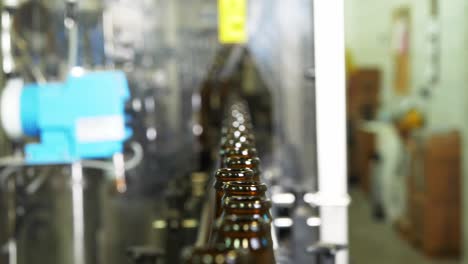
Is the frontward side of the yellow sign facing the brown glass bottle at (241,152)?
yes

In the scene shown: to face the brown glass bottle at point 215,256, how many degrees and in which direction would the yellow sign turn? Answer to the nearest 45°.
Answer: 0° — it already faces it

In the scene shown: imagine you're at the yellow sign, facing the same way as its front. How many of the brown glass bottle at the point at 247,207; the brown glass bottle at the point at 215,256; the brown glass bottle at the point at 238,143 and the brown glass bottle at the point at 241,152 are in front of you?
4

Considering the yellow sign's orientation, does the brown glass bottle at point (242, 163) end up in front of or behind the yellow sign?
in front

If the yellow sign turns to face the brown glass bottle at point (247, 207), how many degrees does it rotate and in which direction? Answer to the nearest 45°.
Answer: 0° — it already faces it

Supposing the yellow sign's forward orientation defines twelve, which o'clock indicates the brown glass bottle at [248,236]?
The brown glass bottle is roughly at 12 o'clock from the yellow sign.

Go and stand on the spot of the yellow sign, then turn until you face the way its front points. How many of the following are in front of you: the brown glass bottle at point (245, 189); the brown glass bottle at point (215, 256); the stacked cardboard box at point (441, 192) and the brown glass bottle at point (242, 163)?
3

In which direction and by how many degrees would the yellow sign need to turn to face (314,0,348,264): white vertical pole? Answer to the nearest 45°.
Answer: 0° — it already faces it

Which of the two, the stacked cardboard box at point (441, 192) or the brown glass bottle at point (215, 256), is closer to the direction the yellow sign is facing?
the brown glass bottle

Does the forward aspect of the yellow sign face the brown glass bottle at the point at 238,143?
yes

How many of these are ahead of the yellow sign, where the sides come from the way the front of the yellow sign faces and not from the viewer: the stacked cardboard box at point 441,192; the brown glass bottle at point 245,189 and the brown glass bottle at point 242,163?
2

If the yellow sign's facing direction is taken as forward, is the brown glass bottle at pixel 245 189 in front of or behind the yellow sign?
in front

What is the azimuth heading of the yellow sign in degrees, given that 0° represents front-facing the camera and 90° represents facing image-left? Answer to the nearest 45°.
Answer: approximately 0°
